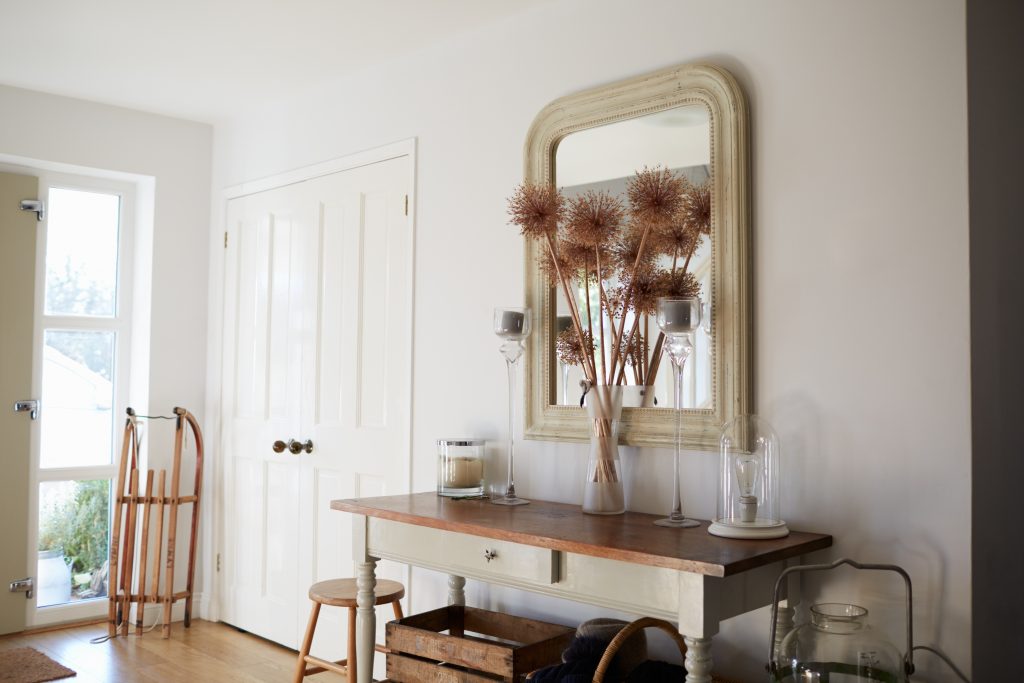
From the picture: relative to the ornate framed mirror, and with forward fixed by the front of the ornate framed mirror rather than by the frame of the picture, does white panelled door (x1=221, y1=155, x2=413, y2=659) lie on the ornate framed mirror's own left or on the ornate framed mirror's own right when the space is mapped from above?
on the ornate framed mirror's own right

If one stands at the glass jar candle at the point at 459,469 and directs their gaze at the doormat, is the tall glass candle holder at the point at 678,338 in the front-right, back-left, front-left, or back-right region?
back-left

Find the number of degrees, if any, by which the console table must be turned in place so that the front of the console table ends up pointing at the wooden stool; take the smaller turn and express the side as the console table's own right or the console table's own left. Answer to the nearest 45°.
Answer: approximately 90° to the console table's own right

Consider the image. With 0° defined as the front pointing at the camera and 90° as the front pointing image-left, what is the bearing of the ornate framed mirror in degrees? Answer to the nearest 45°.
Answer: approximately 45°

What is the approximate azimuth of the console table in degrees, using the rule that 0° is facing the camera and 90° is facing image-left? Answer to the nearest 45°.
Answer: approximately 45°
